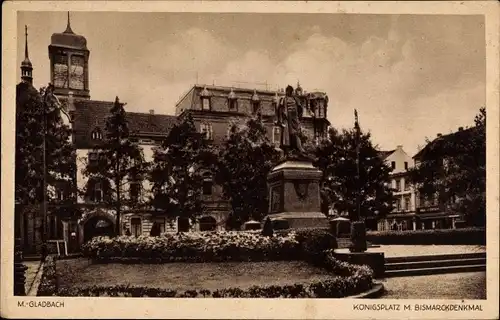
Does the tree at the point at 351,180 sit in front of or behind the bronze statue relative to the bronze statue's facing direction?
behind

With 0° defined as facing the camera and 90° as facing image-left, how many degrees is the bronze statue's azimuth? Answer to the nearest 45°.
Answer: approximately 0°

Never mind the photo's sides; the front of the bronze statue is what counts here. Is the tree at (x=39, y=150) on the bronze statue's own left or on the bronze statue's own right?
on the bronze statue's own right

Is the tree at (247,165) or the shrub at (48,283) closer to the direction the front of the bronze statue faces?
the shrub

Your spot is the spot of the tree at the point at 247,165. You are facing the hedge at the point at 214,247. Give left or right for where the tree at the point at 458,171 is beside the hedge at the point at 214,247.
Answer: left
